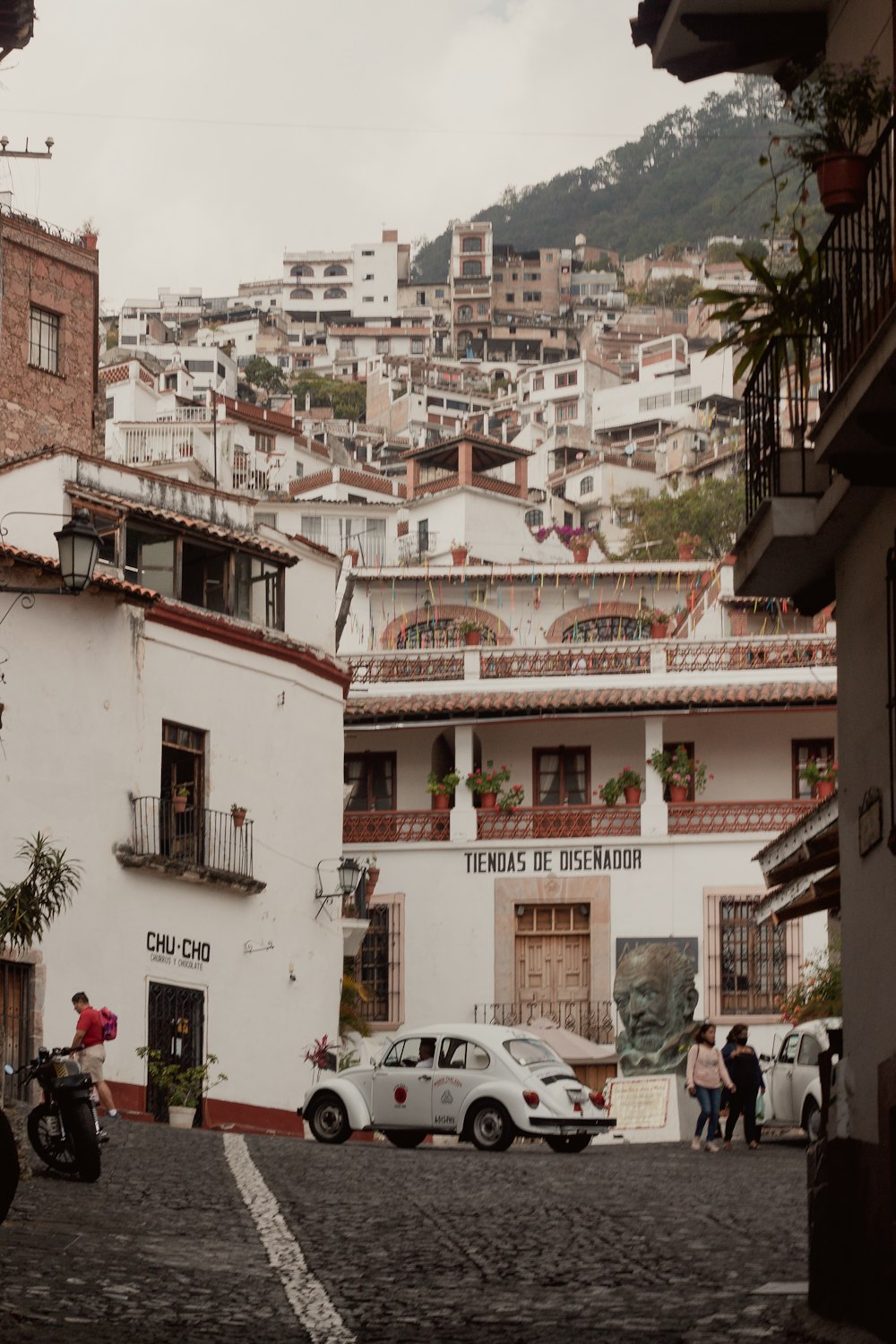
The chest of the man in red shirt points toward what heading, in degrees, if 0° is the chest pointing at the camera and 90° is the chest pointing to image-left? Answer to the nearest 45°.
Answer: approximately 90°

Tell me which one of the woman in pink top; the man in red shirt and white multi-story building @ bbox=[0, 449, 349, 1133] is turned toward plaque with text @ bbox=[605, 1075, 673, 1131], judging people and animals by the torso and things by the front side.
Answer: the white multi-story building

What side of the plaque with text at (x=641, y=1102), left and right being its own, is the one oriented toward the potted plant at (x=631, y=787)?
back

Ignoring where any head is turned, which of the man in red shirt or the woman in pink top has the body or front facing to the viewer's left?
the man in red shirt

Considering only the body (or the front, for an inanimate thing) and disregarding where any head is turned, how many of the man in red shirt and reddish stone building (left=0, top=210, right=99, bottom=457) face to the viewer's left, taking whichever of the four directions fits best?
1

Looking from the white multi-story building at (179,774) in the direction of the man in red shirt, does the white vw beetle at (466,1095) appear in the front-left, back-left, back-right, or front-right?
front-left

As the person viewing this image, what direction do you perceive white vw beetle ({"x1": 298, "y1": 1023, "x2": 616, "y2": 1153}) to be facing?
facing away from the viewer and to the left of the viewer

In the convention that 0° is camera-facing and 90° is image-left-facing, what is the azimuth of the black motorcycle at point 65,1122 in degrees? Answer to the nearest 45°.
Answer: approximately 135°

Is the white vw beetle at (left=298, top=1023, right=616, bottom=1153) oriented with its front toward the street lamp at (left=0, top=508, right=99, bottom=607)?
no

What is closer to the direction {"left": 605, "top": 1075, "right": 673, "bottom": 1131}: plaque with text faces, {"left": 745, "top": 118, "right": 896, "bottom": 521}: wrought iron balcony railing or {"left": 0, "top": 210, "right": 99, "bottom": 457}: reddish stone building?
the wrought iron balcony railing

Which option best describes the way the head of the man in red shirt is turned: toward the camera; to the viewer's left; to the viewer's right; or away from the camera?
to the viewer's left

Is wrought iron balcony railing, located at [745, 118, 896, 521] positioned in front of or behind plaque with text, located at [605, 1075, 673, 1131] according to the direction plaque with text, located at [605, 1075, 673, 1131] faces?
in front

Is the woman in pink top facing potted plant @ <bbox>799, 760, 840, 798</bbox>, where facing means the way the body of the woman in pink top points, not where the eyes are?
no

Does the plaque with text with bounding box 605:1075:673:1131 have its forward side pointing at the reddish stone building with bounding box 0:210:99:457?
no

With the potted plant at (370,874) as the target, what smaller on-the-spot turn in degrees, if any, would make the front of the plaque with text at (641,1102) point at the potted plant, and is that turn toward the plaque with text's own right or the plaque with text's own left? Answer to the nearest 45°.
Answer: approximately 135° to the plaque with text's own right

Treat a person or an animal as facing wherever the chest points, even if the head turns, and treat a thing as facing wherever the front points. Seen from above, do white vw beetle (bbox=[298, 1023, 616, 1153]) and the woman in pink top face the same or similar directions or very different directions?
very different directions
